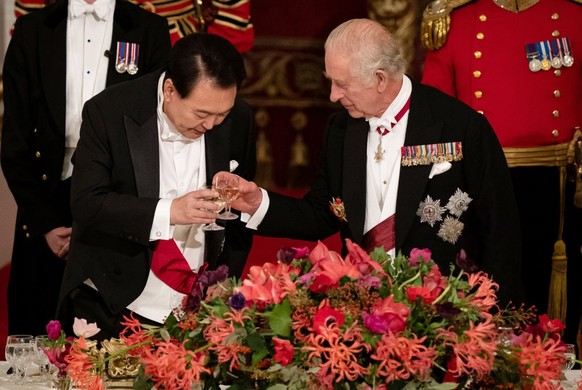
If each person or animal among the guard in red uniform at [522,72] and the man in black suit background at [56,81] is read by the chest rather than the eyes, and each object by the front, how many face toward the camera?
2

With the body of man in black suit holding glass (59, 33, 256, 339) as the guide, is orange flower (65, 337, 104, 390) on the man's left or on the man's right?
on the man's right

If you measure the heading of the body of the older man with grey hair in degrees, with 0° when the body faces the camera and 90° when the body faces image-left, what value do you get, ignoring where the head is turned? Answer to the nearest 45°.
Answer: approximately 45°

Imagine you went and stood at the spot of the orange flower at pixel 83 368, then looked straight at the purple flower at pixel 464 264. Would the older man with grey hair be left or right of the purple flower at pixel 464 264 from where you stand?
left

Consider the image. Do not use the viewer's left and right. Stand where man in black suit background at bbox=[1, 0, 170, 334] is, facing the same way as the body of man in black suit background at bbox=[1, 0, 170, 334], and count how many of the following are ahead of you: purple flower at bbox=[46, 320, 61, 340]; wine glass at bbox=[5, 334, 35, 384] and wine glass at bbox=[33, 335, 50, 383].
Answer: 3

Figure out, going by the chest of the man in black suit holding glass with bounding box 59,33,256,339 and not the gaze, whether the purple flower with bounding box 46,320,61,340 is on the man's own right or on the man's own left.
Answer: on the man's own right

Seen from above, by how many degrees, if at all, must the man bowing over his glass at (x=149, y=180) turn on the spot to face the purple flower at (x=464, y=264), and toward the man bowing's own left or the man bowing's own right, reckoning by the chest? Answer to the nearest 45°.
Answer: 0° — they already face it

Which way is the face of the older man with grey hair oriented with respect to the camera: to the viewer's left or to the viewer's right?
to the viewer's left

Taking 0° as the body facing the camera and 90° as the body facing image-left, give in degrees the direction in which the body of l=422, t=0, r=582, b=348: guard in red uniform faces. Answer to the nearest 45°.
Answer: approximately 0°

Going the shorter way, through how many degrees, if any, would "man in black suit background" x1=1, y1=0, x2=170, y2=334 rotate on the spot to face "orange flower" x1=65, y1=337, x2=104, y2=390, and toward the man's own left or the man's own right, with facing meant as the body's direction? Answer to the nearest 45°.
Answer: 0° — they already face it

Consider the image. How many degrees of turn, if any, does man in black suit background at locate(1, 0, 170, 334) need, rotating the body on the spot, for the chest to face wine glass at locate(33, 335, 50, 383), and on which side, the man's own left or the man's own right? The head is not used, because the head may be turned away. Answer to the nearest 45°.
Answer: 0° — they already face it
